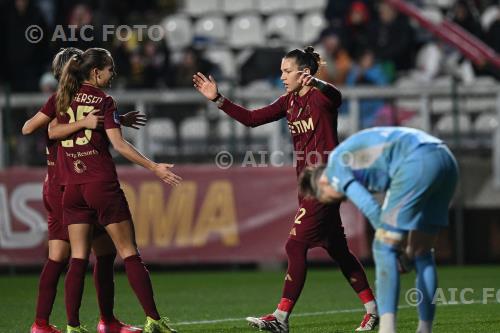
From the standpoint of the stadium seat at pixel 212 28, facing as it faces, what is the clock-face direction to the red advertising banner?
The red advertising banner is roughly at 12 o'clock from the stadium seat.

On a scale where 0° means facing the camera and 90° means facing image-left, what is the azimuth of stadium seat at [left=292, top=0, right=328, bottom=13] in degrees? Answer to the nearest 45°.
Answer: approximately 0°

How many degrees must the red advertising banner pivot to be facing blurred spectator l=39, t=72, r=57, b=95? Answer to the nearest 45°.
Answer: approximately 135° to its right

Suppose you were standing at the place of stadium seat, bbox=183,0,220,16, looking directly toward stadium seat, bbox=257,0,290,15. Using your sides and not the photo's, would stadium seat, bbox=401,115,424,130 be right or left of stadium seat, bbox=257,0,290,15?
right

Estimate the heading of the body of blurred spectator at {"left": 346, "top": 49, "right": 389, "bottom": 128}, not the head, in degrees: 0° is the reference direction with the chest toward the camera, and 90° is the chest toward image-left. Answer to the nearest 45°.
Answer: approximately 0°

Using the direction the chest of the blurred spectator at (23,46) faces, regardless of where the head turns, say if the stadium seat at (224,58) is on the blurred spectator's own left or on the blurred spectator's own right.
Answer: on the blurred spectator's own left

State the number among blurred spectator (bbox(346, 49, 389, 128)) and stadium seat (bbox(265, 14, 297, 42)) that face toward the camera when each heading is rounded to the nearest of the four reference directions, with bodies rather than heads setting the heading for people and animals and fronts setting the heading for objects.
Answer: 2

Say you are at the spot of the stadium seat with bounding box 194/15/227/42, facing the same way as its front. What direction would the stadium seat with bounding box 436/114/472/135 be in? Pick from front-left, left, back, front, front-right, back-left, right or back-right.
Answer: front-left

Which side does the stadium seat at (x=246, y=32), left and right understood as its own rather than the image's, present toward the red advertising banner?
front
